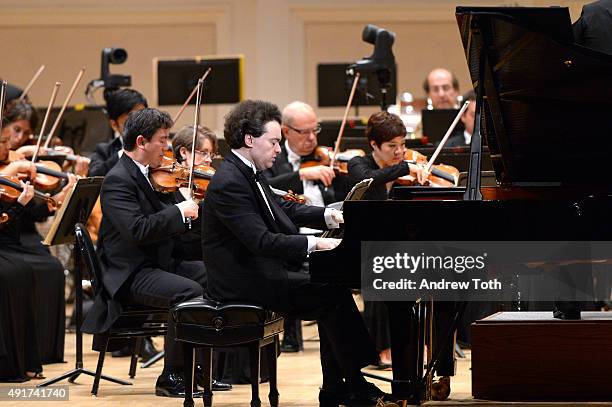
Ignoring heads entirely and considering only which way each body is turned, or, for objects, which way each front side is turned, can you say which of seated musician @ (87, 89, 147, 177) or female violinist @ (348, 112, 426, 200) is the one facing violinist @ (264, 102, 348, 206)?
the seated musician

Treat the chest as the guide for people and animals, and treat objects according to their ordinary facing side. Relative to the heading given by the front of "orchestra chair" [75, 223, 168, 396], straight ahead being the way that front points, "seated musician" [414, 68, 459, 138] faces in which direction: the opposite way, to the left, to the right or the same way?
to the right

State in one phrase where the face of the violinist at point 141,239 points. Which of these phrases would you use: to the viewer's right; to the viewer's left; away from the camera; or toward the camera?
to the viewer's right

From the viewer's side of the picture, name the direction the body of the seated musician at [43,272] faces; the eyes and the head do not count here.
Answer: to the viewer's right

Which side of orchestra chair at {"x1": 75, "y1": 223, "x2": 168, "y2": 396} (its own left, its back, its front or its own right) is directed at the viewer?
right

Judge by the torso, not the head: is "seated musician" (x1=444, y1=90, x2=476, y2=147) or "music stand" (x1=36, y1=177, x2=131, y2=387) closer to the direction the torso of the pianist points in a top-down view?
the seated musician

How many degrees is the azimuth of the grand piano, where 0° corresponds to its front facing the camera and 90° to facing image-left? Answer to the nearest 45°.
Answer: approximately 90°

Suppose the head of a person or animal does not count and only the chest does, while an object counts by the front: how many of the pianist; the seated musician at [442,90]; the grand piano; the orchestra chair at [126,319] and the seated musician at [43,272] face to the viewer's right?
3
